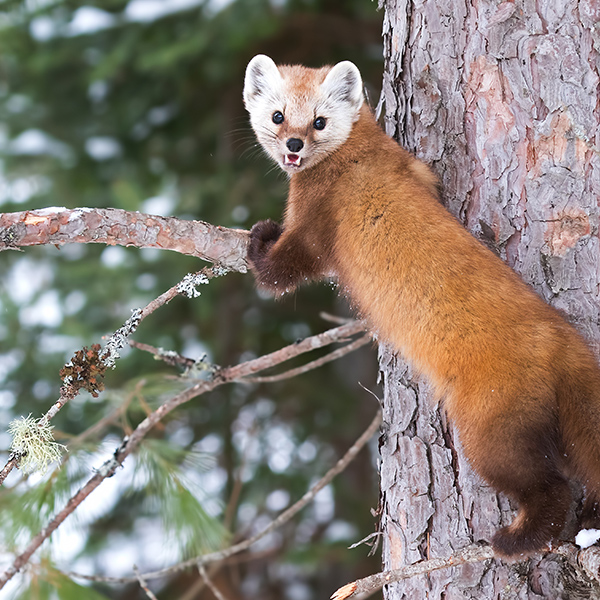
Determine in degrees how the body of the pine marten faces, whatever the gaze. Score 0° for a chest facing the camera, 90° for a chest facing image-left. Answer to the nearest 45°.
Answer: approximately 90°

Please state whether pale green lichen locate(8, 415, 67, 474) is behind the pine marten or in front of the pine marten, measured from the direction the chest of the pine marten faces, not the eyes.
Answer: in front

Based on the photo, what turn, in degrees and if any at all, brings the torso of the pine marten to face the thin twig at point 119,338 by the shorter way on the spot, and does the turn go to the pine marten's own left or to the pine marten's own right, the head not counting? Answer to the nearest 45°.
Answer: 0° — it already faces it
